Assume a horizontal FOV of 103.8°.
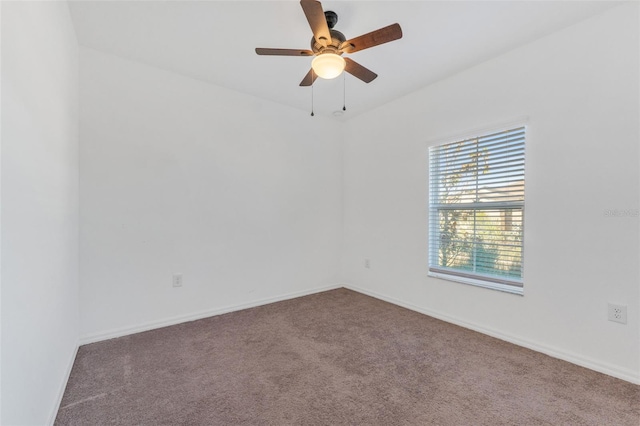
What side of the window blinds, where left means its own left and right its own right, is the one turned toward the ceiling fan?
front

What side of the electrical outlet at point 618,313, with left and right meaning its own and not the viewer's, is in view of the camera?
front

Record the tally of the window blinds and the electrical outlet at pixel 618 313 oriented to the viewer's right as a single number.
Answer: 0

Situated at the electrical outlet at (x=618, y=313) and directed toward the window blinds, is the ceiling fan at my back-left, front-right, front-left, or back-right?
front-left

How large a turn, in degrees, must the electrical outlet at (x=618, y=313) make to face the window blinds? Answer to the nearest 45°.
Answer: approximately 90° to its right

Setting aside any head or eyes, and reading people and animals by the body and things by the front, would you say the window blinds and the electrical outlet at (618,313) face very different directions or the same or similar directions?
same or similar directions

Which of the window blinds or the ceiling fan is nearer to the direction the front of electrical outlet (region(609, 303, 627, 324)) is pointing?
the ceiling fan

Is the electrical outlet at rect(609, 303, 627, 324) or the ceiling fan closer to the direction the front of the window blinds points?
the ceiling fan

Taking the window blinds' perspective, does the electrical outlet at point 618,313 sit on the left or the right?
on its left

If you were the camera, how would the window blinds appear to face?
facing the viewer and to the left of the viewer

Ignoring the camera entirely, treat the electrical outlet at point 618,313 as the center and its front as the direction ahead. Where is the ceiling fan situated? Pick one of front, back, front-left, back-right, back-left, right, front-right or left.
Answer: front-right

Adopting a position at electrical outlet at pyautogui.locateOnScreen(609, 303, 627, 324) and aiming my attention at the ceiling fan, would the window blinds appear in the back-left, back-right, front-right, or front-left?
front-right
